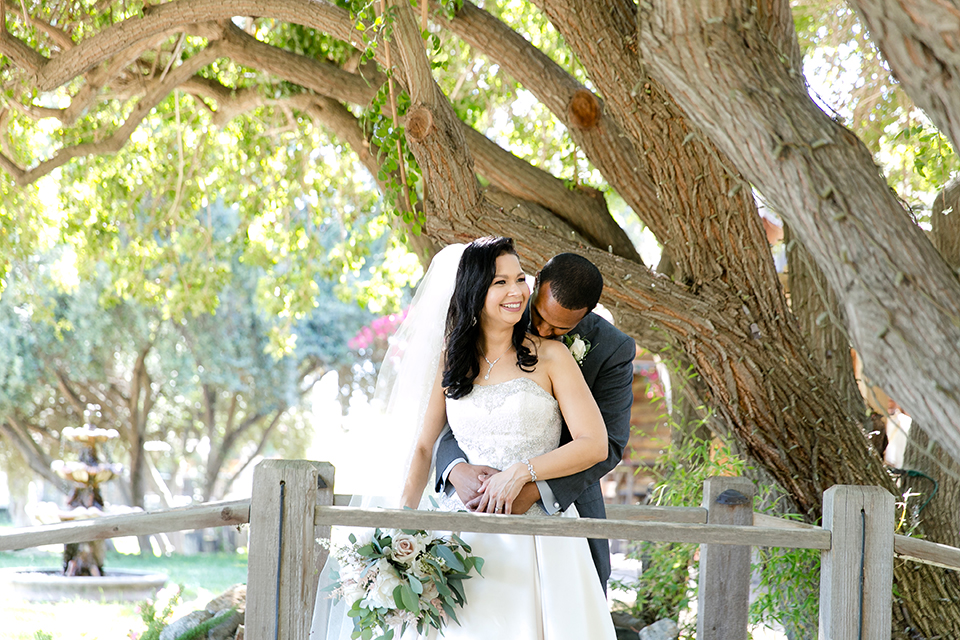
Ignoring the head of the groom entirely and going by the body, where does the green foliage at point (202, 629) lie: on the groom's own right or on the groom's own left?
on the groom's own right

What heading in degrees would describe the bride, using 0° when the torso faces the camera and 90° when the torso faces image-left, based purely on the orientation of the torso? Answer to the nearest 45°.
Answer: approximately 0°

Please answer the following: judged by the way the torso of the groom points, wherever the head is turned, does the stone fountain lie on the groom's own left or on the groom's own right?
on the groom's own right

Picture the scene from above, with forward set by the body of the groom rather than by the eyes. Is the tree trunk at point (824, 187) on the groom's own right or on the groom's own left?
on the groom's own left

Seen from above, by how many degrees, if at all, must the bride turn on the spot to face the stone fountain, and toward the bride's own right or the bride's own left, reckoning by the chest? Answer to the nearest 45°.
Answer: approximately 135° to the bride's own right

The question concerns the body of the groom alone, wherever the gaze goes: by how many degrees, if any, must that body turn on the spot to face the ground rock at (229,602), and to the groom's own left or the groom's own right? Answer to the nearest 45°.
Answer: approximately 90° to the groom's own right

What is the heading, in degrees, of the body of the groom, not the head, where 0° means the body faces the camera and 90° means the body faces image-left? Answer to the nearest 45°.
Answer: approximately 45°
